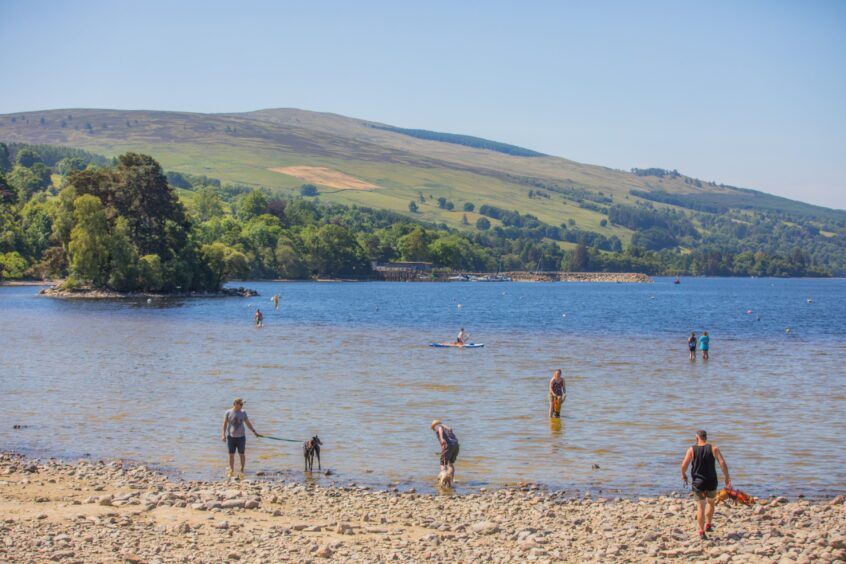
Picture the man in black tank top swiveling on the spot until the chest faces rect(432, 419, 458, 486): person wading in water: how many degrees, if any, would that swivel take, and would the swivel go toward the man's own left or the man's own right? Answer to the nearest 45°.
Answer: approximately 45° to the man's own left

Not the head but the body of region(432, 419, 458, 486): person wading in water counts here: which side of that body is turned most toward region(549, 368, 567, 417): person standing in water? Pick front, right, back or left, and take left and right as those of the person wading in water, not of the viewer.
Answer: right

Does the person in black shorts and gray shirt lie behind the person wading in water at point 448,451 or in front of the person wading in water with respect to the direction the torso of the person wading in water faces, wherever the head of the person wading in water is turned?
in front

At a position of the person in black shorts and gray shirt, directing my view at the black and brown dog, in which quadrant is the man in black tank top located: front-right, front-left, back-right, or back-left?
front-right

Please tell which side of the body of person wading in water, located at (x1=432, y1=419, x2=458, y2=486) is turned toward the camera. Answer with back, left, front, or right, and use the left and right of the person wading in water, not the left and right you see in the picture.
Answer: left

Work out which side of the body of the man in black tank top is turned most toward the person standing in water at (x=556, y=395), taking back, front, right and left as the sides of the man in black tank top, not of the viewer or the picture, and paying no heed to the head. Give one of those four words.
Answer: front

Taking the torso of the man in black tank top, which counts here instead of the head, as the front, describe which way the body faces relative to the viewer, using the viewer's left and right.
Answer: facing away from the viewer

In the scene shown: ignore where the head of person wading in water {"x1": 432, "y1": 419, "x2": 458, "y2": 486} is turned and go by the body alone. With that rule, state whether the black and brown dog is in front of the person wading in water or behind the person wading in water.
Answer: in front

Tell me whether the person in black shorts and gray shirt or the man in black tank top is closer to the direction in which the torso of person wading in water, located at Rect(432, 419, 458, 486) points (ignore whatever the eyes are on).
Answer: the person in black shorts and gray shirt

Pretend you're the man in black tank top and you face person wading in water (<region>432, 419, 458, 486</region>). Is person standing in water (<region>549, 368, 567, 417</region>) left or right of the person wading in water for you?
right

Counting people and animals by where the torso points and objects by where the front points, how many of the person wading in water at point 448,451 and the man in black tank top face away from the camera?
1
